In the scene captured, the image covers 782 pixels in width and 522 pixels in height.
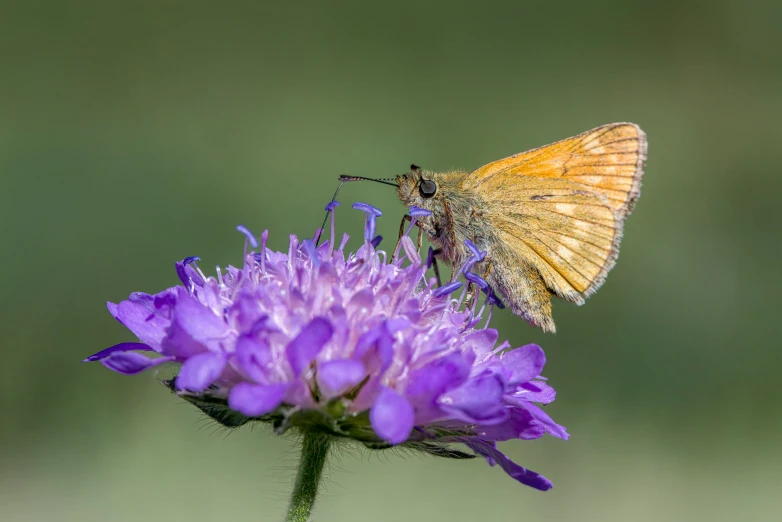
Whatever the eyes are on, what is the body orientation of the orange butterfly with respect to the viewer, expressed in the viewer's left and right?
facing to the left of the viewer
